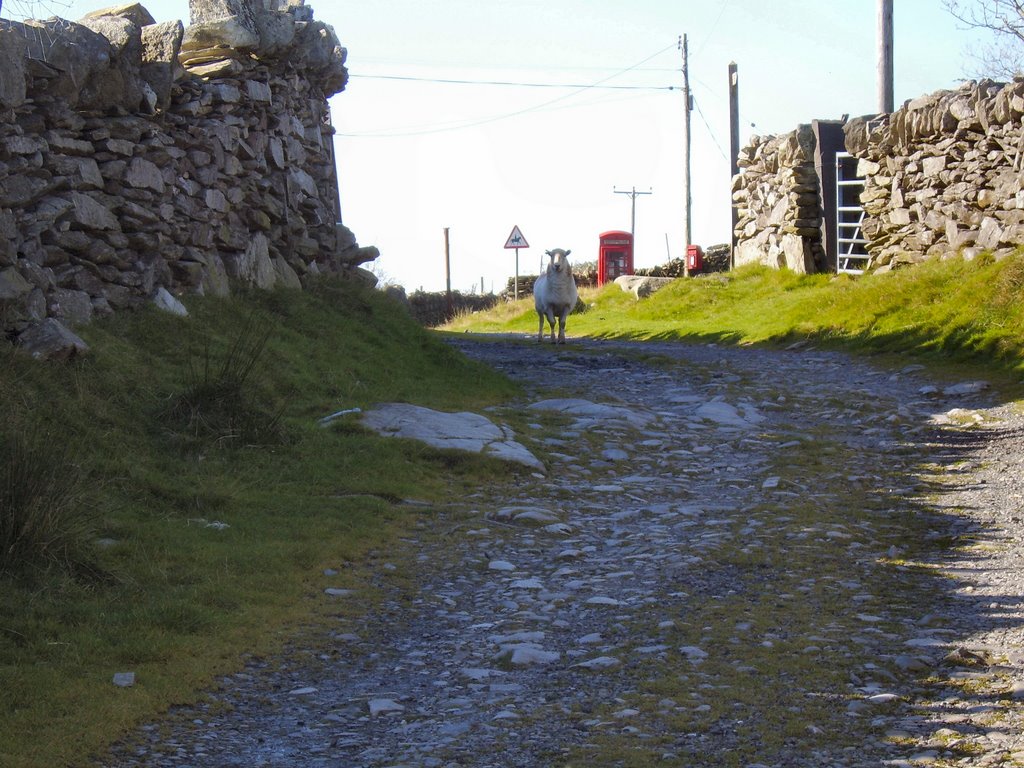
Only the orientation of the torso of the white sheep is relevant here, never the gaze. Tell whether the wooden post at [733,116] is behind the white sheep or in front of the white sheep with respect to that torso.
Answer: behind

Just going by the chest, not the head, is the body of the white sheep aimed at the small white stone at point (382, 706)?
yes

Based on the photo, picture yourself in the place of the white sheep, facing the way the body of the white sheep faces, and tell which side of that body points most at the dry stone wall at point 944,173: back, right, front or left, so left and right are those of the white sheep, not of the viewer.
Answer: left

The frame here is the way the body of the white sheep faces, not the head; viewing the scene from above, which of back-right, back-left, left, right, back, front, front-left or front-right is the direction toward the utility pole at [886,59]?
back-left

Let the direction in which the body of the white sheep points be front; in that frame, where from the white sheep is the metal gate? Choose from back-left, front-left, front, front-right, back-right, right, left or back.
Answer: back-left

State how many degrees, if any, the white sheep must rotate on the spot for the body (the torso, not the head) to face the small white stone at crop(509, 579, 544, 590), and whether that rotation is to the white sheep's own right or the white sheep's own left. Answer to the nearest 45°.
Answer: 0° — it already faces it

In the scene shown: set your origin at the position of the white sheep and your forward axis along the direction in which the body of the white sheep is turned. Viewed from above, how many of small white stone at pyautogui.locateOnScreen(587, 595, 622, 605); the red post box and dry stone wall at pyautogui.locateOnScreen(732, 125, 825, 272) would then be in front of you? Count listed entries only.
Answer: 1

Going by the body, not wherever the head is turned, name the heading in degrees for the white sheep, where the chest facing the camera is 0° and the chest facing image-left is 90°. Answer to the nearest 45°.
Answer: approximately 0°
